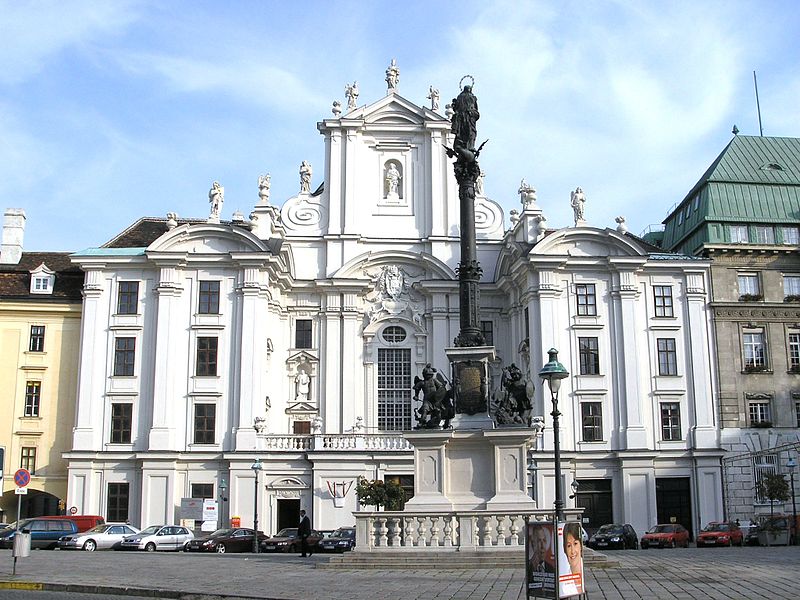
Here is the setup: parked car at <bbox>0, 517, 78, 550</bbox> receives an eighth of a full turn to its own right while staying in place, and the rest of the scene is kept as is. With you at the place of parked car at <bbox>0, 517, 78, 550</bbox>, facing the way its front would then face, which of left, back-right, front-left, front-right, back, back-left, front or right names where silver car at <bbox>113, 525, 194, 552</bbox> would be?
back

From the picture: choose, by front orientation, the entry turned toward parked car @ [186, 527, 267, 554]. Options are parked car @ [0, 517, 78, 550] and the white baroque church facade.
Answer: the white baroque church facade

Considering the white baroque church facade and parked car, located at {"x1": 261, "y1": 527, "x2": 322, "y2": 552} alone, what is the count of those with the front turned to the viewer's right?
0

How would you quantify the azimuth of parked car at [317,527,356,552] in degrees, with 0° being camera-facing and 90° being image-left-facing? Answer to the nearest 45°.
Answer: approximately 45°

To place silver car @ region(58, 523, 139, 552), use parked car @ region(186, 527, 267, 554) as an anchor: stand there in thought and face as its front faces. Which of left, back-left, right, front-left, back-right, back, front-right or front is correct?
front-right

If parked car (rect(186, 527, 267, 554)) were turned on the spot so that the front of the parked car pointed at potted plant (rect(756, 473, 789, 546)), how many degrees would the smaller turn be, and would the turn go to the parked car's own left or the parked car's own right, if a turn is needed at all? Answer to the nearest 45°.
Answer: approximately 135° to the parked car's own left

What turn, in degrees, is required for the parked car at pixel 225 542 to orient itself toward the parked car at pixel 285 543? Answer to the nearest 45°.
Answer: approximately 135° to its left

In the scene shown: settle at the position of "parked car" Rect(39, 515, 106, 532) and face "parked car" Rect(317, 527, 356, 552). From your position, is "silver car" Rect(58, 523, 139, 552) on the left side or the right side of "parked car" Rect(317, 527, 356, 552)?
right

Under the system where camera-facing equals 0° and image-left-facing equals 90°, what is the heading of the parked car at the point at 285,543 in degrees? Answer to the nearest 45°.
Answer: approximately 45°

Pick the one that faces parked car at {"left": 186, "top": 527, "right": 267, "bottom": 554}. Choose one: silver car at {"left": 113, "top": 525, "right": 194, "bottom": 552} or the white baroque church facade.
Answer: the white baroque church facade

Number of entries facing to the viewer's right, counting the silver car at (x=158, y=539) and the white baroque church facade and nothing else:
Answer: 0
